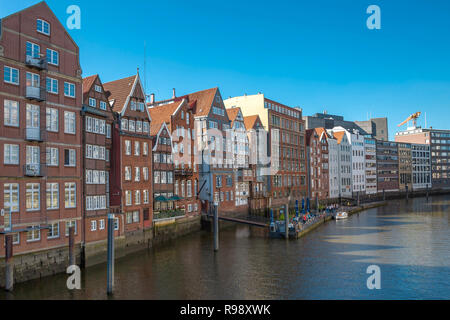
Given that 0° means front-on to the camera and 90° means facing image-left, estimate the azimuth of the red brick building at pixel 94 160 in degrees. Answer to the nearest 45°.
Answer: approximately 315°

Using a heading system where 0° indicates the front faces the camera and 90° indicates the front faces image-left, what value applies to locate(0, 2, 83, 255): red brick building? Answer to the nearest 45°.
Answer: approximately 315°

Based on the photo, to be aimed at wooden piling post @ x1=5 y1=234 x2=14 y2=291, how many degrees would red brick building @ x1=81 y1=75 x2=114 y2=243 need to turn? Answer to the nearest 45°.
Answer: approximately 90° to its right

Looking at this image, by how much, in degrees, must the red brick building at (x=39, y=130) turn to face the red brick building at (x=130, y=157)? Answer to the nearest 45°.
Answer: approximately 90° to its left

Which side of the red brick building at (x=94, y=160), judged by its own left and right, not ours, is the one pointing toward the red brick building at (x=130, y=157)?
left

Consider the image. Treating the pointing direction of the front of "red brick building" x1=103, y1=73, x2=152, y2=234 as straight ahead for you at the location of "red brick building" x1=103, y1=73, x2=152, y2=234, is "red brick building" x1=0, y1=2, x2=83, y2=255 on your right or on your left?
on your right

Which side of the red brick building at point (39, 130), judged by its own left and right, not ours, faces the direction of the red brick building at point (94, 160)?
left
